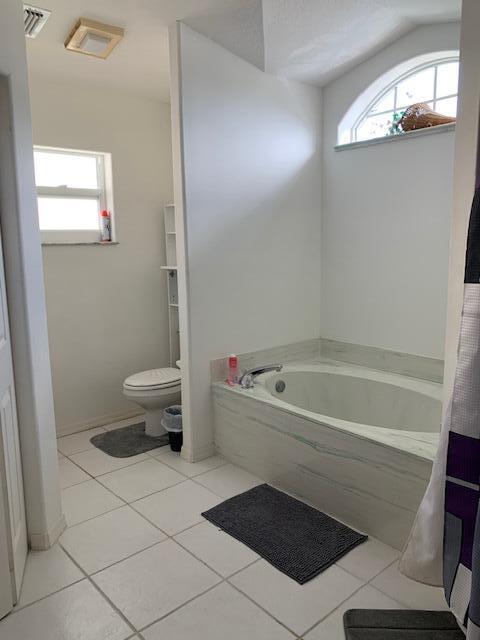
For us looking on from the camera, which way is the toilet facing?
facing the viewer and to the left of the viewer

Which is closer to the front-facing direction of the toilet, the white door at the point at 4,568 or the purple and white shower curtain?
the white door

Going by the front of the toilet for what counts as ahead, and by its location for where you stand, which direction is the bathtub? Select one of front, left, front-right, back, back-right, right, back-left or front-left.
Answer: left

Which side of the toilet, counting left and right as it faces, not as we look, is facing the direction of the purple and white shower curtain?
left

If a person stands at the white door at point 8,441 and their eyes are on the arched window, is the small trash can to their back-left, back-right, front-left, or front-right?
front-left

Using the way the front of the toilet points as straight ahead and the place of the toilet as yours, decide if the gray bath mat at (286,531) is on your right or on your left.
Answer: on your left

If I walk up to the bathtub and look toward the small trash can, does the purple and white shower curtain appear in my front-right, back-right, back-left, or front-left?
back-left
